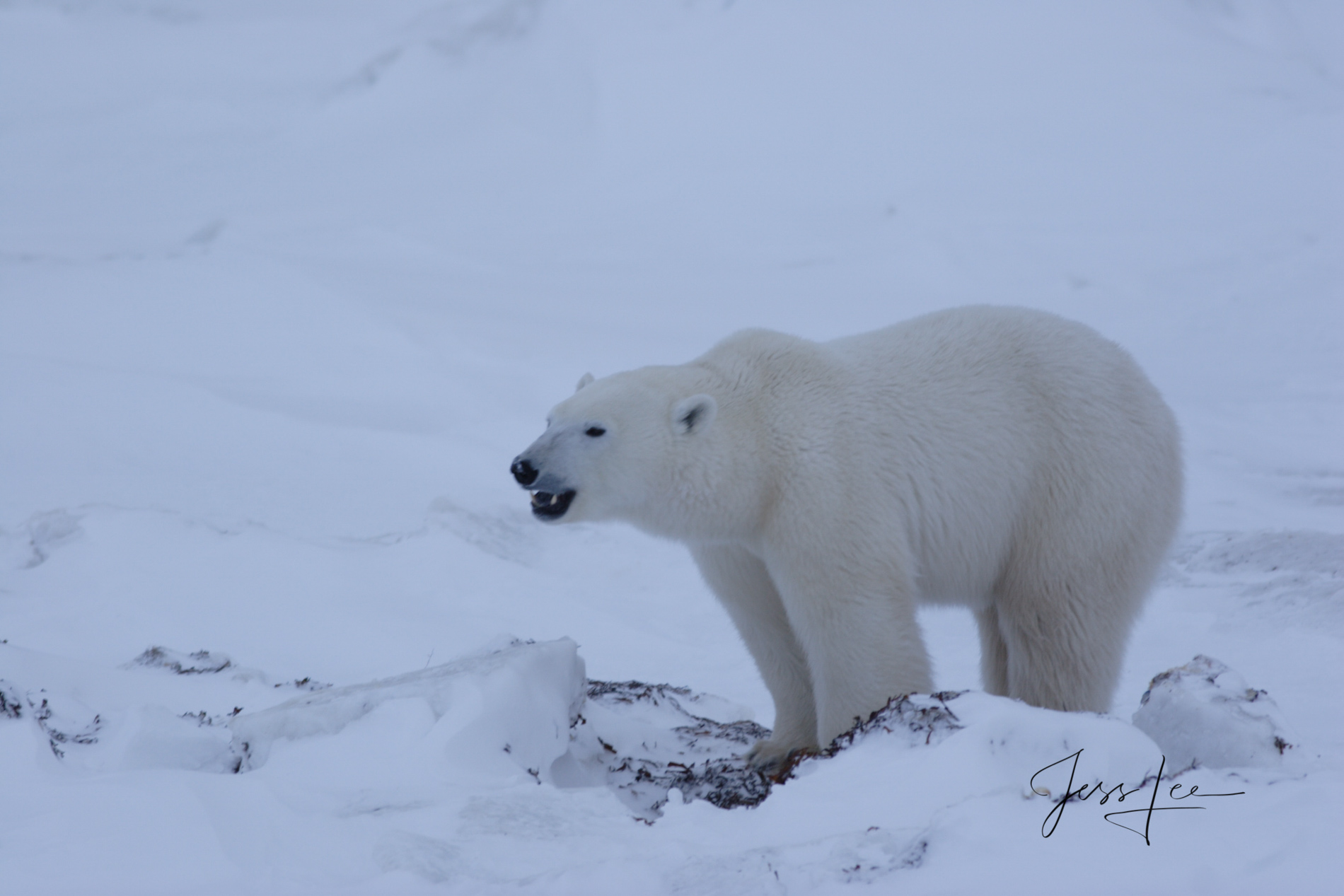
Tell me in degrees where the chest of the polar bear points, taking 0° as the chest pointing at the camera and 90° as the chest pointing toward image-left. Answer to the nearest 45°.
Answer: approximately 90°

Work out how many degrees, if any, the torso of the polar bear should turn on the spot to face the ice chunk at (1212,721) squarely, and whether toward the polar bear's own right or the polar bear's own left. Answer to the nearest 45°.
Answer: approximately 135° to the polar bear's own left
